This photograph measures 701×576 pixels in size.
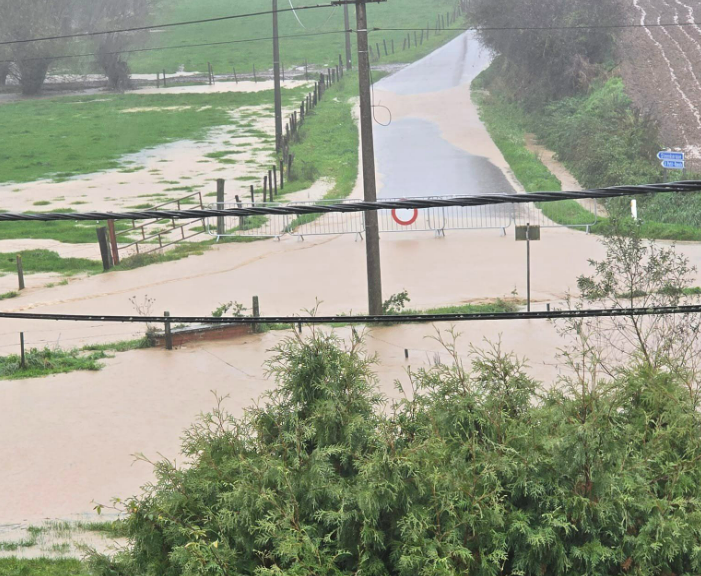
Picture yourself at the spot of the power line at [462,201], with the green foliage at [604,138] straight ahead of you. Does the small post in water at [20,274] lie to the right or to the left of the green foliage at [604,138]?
left

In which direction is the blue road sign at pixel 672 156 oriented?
toward the camera

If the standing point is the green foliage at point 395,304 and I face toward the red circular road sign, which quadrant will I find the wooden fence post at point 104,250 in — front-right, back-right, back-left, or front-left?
front-left

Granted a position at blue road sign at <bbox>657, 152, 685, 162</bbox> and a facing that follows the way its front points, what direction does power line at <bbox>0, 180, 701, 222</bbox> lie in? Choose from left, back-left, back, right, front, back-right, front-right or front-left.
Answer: front

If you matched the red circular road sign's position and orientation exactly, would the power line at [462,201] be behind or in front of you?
in front

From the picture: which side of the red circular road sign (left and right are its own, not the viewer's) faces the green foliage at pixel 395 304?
front

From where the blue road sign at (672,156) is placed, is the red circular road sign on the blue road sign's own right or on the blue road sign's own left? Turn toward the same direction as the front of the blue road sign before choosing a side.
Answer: on the blue road sign's own right

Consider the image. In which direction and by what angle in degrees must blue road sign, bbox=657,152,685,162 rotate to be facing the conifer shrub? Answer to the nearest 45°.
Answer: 0° — it already faces it

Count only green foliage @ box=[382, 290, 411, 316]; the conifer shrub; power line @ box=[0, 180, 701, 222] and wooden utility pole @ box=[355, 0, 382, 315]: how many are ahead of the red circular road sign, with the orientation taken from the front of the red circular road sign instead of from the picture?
4

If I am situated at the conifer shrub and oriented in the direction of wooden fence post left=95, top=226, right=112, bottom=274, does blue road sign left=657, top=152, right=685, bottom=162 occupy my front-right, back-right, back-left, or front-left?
front-right

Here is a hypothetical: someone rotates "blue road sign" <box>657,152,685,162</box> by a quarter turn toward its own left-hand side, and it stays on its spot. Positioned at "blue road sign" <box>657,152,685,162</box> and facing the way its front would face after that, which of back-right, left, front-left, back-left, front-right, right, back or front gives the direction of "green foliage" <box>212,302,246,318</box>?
back-right

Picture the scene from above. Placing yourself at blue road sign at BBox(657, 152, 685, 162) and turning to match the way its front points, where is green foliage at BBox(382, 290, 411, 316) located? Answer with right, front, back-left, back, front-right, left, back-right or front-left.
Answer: front-right

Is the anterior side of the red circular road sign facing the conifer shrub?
yes
